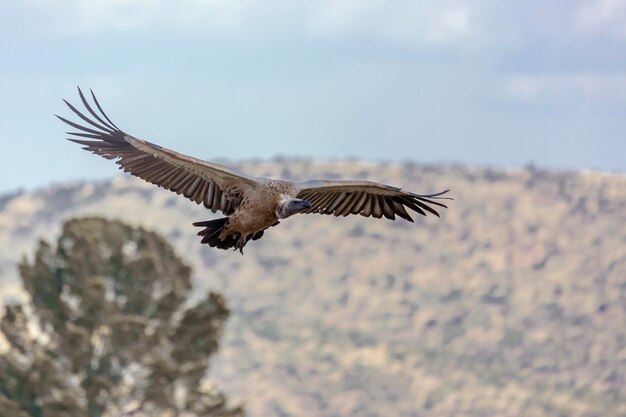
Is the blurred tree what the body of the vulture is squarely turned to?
no
